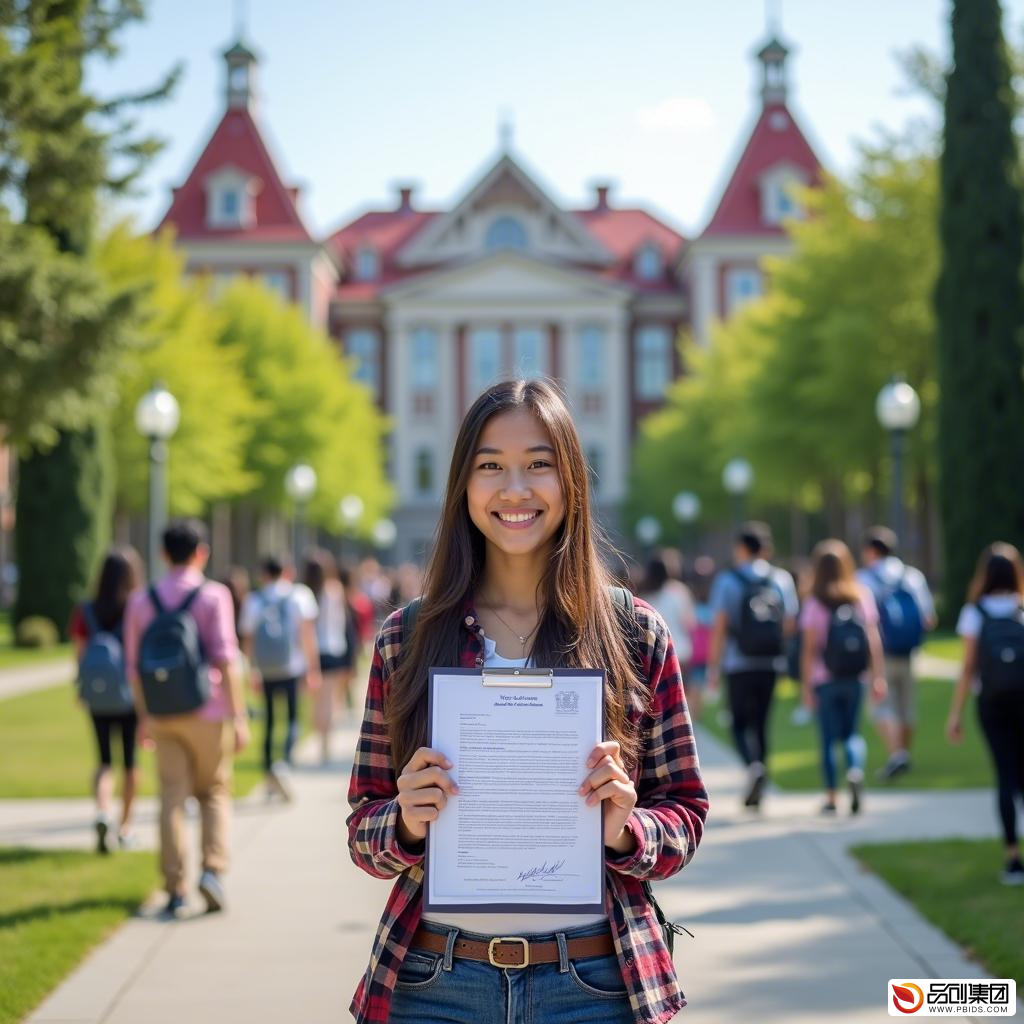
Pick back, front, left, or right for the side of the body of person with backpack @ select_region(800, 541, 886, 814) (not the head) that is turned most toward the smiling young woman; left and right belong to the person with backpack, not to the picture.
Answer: back

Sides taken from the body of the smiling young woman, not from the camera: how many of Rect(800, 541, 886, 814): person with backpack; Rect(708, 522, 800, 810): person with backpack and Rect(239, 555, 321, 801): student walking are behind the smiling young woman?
3

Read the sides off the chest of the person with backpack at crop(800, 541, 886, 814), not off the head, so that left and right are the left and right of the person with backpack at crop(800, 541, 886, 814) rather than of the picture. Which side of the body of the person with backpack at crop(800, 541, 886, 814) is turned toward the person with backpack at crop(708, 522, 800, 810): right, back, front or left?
left

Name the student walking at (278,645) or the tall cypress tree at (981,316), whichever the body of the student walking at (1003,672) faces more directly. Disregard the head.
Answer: the tall cypress tree

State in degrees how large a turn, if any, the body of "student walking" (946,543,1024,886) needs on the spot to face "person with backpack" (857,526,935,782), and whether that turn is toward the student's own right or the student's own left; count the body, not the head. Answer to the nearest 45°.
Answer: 0° — they already face them

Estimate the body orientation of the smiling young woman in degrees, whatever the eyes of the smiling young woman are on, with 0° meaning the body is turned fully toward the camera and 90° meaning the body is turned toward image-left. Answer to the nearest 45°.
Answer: approximately 0°

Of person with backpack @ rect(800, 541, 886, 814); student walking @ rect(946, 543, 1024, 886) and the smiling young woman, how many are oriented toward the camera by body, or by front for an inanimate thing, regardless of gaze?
1

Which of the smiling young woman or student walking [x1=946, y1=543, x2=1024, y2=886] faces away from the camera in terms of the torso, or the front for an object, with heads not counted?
the student walking

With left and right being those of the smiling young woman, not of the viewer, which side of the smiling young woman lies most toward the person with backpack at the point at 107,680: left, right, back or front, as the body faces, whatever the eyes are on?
back

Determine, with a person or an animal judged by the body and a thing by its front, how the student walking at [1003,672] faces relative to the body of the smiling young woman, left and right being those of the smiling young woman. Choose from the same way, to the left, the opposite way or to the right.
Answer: the opposite way

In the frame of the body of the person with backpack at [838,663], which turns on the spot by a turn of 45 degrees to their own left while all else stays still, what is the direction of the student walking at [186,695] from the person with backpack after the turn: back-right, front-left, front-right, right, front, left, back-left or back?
left

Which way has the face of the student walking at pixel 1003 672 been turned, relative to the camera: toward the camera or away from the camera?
away from the camera

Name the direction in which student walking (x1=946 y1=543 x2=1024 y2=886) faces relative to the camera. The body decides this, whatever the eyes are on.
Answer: away from the camera

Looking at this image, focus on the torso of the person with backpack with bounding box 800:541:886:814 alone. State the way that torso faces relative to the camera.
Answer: away from the camera

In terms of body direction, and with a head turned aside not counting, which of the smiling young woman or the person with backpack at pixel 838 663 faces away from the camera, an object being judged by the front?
the person with backpack

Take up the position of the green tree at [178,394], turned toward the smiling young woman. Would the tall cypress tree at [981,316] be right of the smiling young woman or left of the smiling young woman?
left

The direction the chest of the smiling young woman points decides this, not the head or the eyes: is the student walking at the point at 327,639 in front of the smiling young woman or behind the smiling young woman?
behind

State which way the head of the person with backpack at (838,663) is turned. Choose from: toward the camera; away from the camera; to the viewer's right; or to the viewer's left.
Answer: away from the camera
